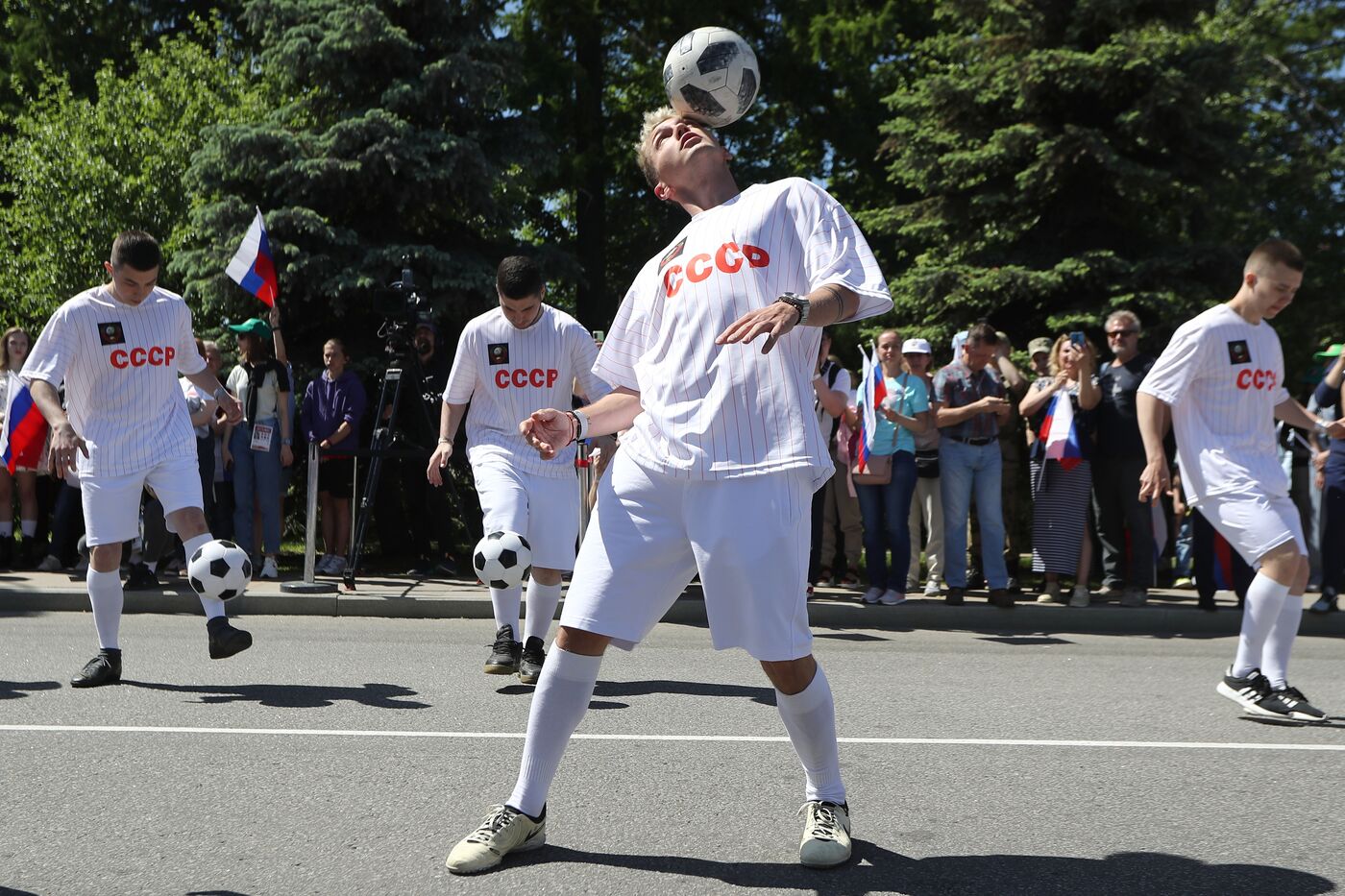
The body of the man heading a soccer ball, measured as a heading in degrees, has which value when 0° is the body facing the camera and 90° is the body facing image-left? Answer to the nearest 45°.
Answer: approximately 0°

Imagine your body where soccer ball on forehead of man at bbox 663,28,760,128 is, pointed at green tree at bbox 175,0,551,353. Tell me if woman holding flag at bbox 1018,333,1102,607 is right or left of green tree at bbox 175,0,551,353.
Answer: right

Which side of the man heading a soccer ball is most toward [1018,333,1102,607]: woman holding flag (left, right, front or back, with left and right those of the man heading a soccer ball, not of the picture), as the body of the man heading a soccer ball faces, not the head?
back

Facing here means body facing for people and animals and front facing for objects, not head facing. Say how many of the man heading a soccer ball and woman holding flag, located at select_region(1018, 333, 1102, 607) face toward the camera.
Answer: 2

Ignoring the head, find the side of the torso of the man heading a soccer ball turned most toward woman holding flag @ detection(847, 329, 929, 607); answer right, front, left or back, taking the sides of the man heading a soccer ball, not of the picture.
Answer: back

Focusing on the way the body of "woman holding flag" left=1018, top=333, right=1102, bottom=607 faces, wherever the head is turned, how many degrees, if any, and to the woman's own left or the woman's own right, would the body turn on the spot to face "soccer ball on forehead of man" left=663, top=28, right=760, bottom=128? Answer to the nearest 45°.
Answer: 0° — they already face it

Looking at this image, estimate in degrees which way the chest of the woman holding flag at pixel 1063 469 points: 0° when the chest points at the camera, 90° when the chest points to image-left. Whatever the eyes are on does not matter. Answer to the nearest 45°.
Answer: approximately 0°

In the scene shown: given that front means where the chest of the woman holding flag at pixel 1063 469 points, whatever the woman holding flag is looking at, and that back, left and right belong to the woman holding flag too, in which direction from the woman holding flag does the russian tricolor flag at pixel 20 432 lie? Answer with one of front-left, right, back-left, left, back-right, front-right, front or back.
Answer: right

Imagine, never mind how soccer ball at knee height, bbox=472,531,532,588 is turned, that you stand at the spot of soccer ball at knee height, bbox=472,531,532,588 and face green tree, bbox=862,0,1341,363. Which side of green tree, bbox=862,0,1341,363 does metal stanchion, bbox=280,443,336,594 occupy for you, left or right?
left

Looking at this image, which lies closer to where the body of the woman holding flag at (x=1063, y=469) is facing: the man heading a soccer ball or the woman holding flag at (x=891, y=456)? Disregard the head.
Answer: the man heading a soccer ball

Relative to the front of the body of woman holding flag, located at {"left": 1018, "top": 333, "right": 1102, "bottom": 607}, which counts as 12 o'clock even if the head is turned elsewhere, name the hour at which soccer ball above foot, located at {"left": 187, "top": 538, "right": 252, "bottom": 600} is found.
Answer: The soccer ball above foot is roughly at 1 o'clock from the woman holding flag.

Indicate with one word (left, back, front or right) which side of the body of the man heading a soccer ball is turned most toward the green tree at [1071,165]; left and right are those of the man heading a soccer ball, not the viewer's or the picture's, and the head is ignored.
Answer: back

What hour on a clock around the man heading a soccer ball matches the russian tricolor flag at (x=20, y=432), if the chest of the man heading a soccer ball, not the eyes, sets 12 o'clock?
The russian tricolor flag is roughly at 5 o'clock from the man heading a soccer ball.
